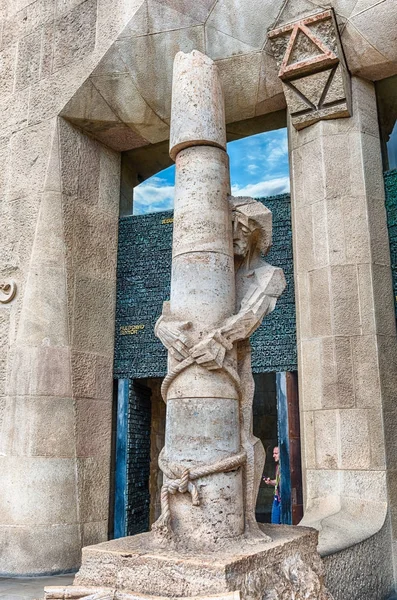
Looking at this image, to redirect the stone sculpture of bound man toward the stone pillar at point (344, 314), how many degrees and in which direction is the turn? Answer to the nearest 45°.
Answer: approximately 180°

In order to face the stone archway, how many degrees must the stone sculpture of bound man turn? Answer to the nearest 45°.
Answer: approximately 180°

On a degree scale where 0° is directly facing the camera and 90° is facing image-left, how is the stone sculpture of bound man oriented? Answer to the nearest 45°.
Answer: approximately 45°
